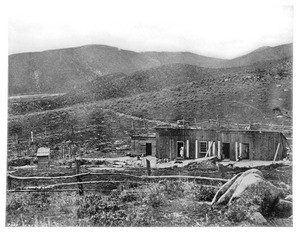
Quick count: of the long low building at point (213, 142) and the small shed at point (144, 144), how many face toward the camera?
2

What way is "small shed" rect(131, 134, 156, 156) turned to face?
toward the camera

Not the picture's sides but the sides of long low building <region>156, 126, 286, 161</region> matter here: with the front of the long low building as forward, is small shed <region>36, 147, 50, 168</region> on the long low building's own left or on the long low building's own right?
on the long low building's own right

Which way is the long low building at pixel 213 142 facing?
toward the camera

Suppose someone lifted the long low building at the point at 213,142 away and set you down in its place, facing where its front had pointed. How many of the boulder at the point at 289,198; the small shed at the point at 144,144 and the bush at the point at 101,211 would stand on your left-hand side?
1

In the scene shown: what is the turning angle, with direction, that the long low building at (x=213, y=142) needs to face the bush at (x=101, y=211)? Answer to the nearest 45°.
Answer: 0° — it already faces it

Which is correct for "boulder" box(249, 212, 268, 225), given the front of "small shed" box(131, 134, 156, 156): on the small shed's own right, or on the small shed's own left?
on the small shed's own left

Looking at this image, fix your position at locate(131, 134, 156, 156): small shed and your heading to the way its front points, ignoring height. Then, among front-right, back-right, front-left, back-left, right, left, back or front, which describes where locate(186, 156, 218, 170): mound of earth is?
left

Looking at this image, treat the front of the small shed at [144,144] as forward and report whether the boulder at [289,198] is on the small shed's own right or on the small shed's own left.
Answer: on the small shed's own left

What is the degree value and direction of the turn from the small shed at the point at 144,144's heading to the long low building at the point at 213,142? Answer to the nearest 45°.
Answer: approximately 90° to its left
